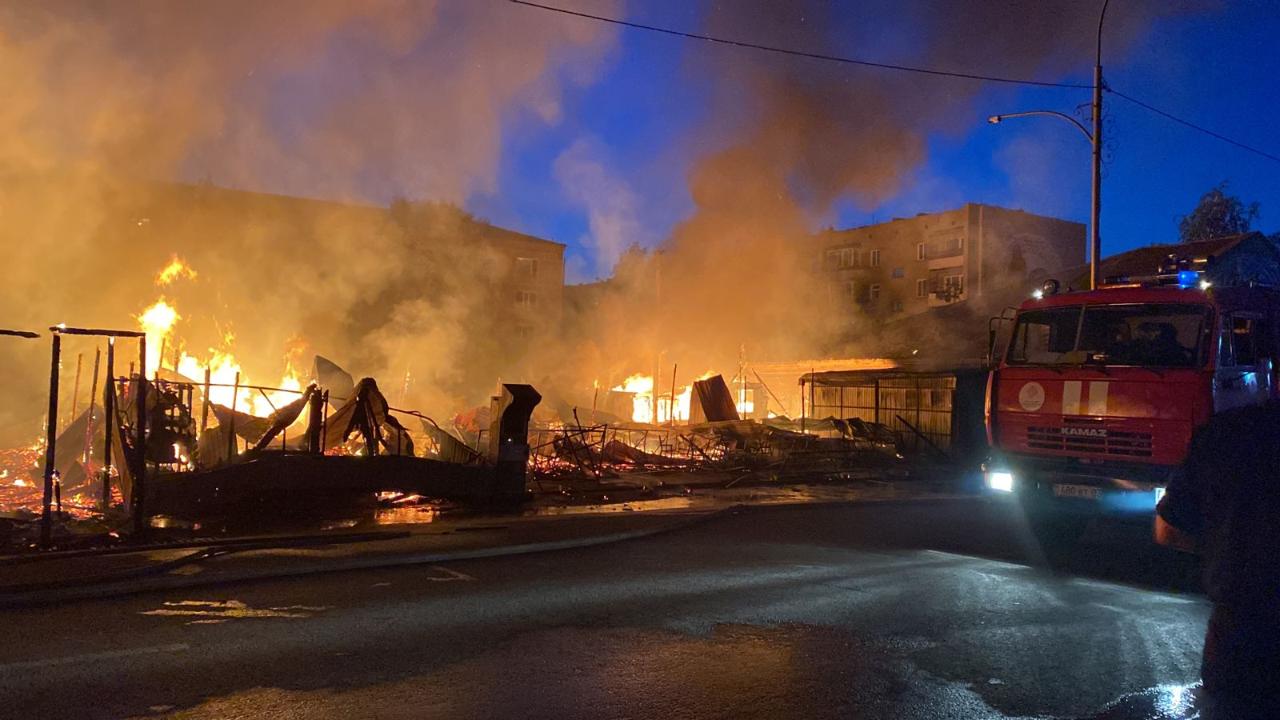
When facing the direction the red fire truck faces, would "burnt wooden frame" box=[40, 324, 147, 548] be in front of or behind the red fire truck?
in front

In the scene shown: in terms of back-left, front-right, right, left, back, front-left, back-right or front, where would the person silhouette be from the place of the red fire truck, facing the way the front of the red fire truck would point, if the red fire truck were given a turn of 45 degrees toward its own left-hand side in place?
front

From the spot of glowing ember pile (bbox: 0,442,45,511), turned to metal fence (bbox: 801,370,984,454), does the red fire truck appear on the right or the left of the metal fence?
right

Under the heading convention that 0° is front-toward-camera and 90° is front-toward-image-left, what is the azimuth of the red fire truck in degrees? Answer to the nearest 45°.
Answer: approximately 45°

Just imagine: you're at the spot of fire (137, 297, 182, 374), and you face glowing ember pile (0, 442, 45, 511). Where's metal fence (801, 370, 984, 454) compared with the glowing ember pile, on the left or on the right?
left

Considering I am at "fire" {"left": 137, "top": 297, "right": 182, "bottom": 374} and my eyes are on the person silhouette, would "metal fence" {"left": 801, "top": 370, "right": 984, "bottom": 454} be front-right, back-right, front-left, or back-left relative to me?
front-left

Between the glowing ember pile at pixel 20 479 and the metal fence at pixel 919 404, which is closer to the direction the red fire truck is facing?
the glowing ember pile

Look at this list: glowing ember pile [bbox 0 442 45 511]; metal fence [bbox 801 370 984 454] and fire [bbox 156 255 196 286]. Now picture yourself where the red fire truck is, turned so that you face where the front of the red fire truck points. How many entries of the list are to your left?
0

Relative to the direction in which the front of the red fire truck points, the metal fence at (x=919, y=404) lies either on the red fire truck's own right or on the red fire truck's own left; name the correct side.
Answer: on the red fire truck's own right

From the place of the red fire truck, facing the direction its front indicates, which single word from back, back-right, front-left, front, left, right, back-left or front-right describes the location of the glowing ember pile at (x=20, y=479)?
front-right

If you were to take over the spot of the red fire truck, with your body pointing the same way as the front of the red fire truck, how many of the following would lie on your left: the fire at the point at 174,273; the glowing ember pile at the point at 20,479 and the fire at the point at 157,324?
0
